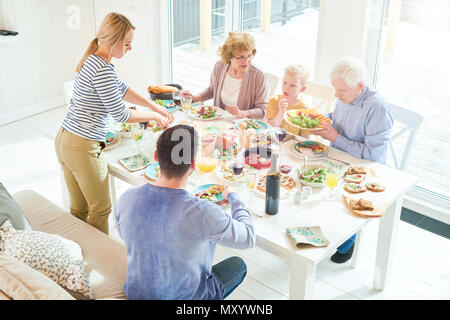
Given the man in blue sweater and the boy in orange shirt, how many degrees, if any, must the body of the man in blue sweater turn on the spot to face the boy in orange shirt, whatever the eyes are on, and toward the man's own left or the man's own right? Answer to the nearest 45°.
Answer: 0° — they already face them

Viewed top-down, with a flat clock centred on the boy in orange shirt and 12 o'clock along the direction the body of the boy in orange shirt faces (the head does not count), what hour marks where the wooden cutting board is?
The wooden cutting board is roughly at 10 o'clock from the boy in orange shirt.

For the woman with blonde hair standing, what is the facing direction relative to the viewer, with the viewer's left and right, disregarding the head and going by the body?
facing to the right of the viewer

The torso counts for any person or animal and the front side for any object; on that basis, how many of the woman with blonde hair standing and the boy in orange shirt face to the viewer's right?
1

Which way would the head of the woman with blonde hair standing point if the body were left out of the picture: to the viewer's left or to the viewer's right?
to the viewer's right

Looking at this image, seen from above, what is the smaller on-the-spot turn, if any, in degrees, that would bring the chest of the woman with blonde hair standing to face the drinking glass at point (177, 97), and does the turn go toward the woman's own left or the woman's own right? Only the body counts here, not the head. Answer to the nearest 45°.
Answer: approximately 45° to the woman's own left

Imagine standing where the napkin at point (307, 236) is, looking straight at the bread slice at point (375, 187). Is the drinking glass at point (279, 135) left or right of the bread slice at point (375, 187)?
left

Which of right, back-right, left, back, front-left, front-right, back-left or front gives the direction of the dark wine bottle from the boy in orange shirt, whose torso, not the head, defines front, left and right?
front-left

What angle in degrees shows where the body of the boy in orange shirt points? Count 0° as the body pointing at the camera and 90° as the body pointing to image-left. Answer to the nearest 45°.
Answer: approximately 45°

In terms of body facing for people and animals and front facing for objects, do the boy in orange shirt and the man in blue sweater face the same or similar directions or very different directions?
very different directions

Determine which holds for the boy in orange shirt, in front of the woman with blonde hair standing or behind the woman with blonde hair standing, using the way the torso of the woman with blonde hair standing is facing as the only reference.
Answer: in front

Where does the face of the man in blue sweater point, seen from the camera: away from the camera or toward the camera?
away from the camera

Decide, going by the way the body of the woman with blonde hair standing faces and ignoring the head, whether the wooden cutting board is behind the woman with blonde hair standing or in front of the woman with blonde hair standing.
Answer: in front
